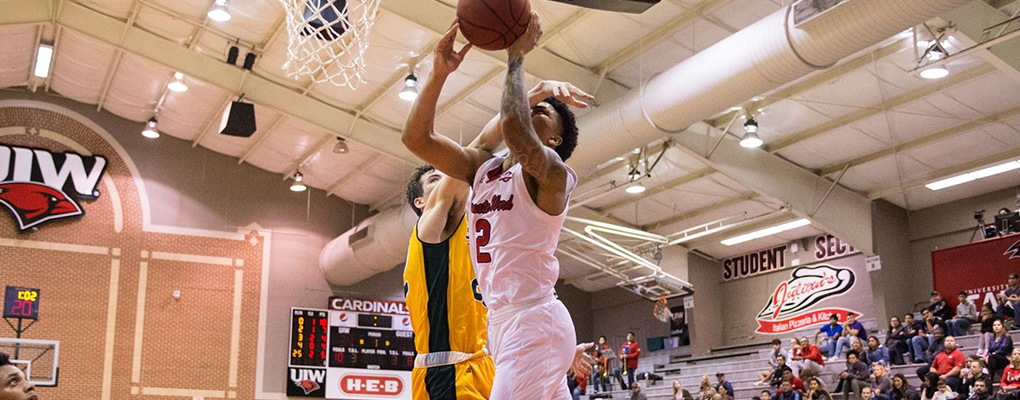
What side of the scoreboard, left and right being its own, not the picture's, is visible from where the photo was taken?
front

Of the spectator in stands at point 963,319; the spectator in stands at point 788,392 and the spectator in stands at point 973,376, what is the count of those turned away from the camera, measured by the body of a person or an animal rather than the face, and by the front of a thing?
0

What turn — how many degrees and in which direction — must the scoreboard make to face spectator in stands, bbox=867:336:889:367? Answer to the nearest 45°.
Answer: approximately 45° to its left

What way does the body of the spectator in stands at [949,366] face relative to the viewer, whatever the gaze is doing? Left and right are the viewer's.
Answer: facing the viewer and to the left of the viewer

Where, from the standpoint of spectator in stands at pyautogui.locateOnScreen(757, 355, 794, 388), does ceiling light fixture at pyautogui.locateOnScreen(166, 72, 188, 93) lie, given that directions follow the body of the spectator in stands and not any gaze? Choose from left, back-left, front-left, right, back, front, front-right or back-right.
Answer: front-right

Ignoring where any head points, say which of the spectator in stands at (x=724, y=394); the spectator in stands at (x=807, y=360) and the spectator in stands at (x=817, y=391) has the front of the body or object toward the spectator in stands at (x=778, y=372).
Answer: the spectator in stands at (x=807, y=360)

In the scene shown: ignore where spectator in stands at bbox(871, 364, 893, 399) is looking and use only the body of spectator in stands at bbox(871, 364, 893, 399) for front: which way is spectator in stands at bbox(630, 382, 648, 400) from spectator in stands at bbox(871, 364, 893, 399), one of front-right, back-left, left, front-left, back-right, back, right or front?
right

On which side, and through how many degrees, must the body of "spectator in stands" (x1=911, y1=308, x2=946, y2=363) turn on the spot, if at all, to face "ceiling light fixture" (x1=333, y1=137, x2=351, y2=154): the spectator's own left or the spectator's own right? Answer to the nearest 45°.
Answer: approximately 45° to the spectator's own right

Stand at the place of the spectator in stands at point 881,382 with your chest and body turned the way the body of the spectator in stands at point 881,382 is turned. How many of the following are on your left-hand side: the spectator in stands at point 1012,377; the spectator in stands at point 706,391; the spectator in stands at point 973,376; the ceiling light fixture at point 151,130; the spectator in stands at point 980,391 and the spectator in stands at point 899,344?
3

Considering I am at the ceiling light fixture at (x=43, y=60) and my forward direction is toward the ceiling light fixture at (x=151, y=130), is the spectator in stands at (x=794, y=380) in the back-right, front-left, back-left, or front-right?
front-right

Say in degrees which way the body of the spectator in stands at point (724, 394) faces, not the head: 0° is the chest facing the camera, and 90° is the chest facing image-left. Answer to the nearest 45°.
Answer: approximately 45°

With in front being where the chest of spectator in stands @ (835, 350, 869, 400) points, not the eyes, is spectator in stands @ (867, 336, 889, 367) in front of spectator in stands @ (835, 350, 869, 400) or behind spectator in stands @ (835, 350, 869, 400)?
behind
